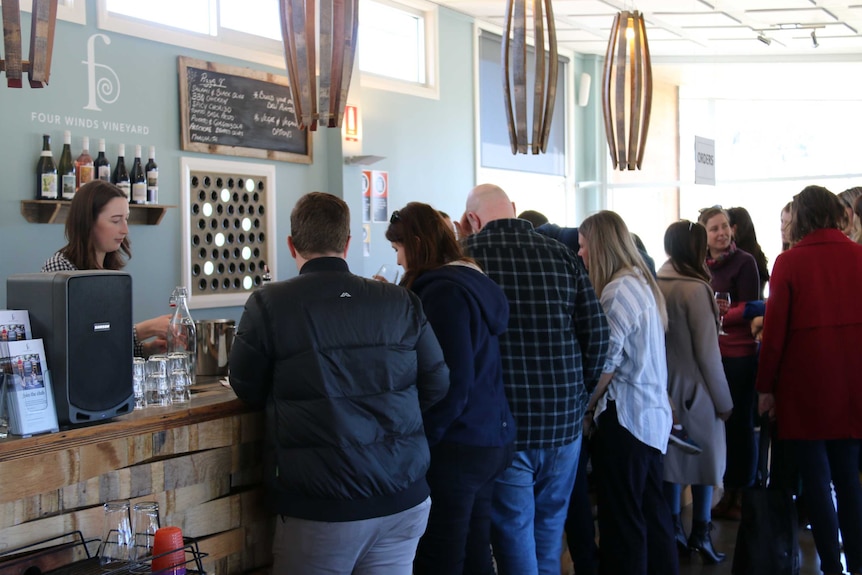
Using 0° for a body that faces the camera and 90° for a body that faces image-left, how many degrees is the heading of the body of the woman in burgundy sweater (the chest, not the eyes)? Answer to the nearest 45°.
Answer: approximately 45°

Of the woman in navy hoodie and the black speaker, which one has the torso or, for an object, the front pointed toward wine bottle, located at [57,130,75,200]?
the woman in navy hoodie

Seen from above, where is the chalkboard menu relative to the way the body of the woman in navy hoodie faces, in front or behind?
in front

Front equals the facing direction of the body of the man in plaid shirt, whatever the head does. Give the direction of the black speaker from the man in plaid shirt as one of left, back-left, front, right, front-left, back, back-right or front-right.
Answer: left

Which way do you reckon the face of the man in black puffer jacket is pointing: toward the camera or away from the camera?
away from the camera

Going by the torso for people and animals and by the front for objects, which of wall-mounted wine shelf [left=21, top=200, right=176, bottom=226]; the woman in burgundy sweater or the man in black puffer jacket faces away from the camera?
the man in black puffer jacket

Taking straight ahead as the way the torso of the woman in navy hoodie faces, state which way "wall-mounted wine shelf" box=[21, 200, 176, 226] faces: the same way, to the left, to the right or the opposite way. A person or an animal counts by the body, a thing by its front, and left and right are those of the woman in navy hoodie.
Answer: the opposite way

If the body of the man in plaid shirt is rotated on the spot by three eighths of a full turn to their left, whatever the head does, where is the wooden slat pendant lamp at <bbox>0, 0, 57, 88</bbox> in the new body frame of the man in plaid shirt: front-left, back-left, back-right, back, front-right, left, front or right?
front-right

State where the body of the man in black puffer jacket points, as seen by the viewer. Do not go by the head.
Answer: away from the camera

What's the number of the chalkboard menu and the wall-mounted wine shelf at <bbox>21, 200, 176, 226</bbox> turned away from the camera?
0

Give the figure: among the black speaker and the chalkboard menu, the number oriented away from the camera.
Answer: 0

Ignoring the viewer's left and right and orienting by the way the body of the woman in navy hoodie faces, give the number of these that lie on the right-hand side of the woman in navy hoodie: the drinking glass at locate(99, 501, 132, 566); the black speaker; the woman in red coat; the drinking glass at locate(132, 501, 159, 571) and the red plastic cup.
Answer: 1

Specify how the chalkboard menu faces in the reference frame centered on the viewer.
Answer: facing the viewer and to the right of the viewer

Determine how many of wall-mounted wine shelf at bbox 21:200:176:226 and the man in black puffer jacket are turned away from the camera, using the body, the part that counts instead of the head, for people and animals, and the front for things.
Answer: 1

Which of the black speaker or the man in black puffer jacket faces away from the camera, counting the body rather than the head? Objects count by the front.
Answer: the man in black puffer jacket

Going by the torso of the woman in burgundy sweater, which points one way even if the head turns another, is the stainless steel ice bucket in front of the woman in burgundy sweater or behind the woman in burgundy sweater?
in front

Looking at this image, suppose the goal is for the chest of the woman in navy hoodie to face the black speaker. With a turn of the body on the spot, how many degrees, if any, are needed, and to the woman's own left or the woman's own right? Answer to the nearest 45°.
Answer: approximately 90° to the woman's own left
